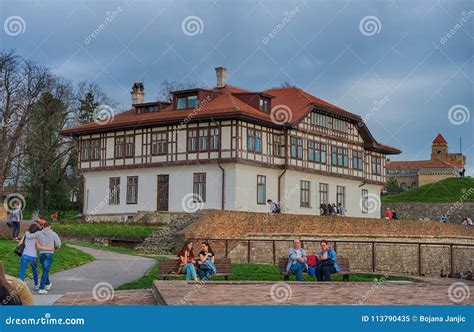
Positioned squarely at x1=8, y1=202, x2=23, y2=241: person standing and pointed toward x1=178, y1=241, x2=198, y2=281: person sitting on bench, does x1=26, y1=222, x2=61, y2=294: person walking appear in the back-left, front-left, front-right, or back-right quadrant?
front-right

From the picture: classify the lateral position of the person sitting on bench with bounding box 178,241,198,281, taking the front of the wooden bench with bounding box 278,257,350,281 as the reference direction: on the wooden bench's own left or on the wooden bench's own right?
on the wooden bench's own right

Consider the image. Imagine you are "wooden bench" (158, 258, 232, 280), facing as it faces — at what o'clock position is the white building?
The white building is roughly at 6 o'clock from the wooden bench.

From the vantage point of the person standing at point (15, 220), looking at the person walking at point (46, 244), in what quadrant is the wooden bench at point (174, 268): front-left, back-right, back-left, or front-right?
front-left

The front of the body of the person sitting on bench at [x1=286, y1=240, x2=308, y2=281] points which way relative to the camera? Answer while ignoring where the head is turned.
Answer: toward the camera

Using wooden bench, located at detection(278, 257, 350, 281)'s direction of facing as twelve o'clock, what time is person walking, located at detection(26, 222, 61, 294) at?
The person walking is roughly at 2 o'clock from the wooden bench.

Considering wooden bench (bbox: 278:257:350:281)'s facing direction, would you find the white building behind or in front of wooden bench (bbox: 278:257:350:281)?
behind

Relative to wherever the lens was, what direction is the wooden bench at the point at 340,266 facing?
facing the viewer

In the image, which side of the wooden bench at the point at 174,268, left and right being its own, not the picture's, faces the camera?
front
